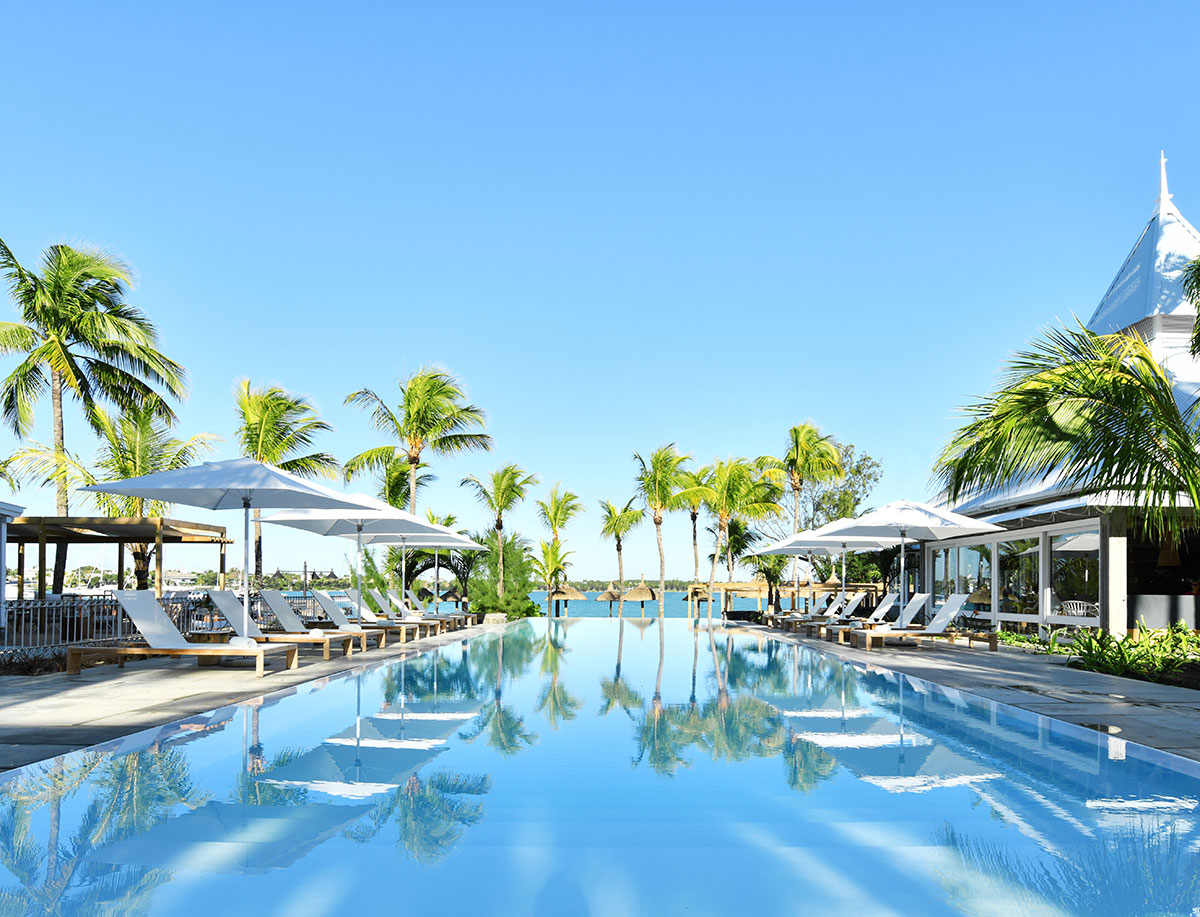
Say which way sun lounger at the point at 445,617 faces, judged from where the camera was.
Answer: facing to the right of the viewer

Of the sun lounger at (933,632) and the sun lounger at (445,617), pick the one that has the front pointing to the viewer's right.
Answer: the sun lounger at (445,617)

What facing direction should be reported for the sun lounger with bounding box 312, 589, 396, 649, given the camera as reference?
facing to the right of the viewer

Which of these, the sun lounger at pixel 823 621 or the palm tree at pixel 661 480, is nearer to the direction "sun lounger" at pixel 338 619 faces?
the sun lounger

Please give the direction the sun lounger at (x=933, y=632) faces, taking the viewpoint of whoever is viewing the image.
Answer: facing to the left of the viewer

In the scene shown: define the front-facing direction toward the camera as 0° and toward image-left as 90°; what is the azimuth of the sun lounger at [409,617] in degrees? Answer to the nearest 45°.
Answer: approximately 270°
